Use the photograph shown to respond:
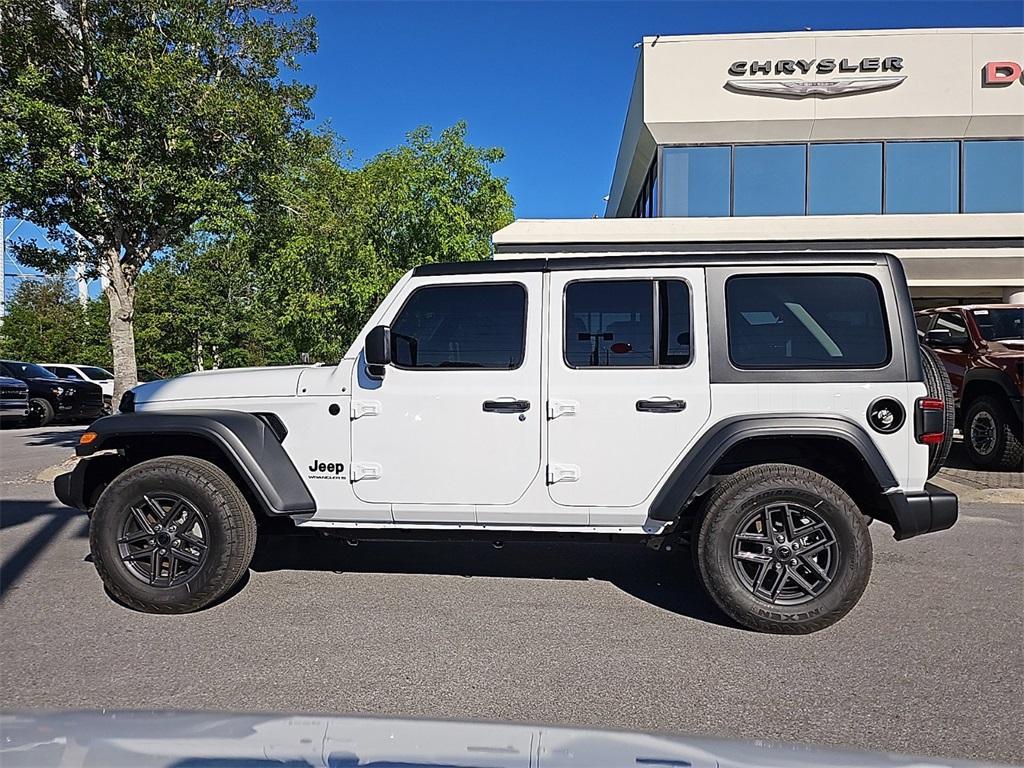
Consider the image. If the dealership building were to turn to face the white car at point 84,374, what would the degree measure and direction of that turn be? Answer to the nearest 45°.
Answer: approximately 90° to its right

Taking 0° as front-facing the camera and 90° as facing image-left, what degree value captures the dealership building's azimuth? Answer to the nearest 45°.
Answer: approximately 0°

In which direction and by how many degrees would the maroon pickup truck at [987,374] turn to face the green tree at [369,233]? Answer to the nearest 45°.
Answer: approximately 135° to its right

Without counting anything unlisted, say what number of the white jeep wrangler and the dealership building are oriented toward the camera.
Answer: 1

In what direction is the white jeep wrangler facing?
to the viewer's left

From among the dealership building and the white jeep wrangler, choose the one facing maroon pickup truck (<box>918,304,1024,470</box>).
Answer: the dealership building

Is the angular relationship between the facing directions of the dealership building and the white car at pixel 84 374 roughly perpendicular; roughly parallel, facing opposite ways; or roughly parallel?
roughly perpendicular

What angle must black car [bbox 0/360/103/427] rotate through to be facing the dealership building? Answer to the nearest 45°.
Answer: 0° — it already faces it
